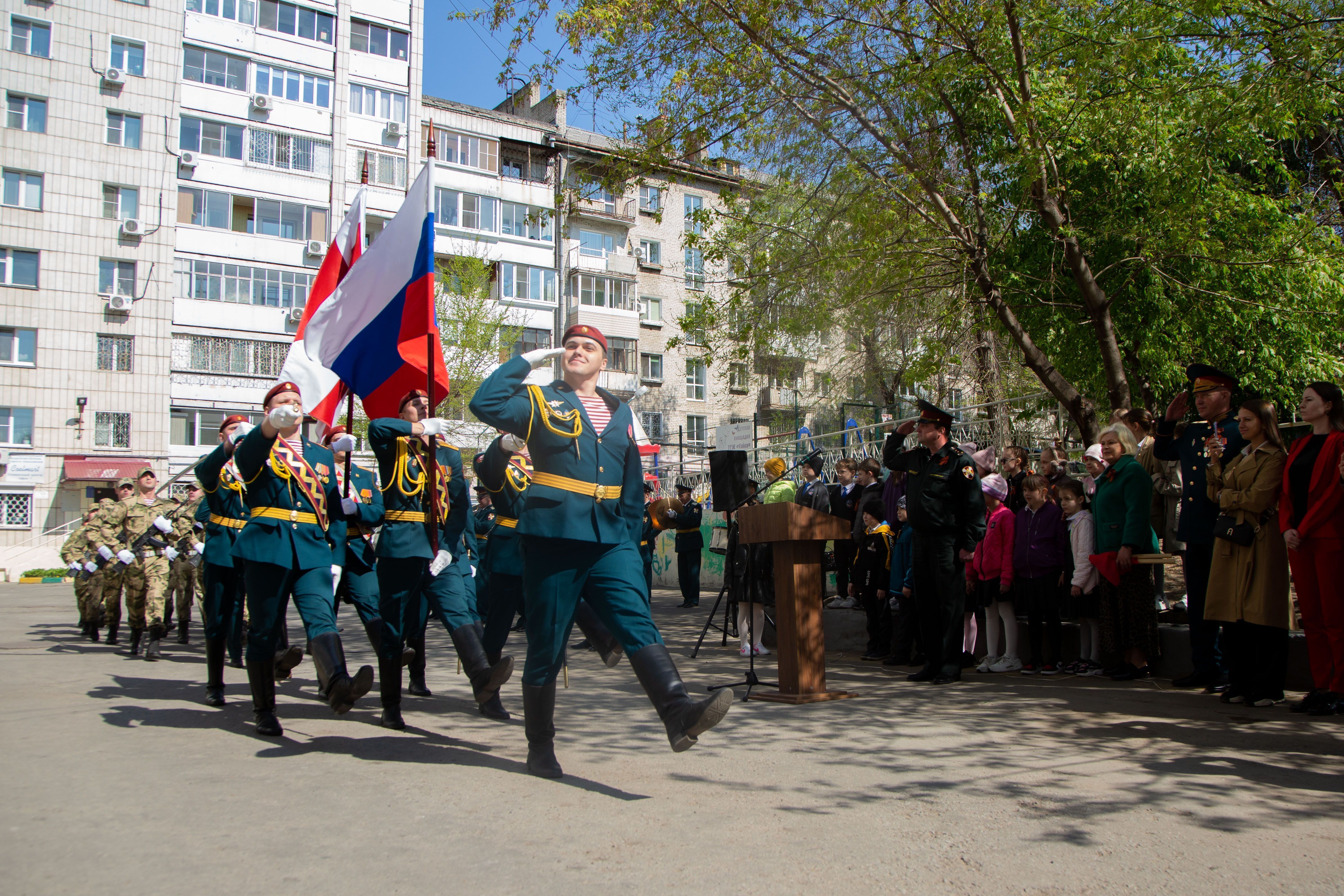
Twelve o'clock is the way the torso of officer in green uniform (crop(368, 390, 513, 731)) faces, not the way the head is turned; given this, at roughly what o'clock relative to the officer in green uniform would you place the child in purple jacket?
The child in purple jacket is roughly at 10 o'clock from the officer in green uniform.

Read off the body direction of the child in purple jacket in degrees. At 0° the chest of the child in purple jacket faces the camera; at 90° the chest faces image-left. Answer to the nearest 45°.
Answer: approximately 45°

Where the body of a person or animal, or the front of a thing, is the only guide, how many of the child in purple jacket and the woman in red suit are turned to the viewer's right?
0

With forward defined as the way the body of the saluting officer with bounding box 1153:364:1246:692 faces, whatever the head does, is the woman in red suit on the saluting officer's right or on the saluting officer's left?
on the saluting officer's left

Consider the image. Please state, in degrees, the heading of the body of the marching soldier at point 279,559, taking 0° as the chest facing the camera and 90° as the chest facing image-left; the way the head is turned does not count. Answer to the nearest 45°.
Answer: approximately 315°

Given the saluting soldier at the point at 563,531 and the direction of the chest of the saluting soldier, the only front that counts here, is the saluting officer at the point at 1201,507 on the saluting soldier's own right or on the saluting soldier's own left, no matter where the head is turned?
on the saluting soldier's own left

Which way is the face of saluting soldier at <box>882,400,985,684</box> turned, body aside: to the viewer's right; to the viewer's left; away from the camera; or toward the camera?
to the viewer's left

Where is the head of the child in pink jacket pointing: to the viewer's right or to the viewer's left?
to the viewer's left

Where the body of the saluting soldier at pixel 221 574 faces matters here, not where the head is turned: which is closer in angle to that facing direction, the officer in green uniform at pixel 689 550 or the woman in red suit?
the woman in red suit

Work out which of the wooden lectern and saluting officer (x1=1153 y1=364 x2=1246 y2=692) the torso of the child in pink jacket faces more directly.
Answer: the wooden lectern

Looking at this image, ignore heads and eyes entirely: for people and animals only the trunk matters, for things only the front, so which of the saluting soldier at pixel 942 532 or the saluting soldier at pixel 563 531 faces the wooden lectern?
the saluting soldier at pixel 942 532
